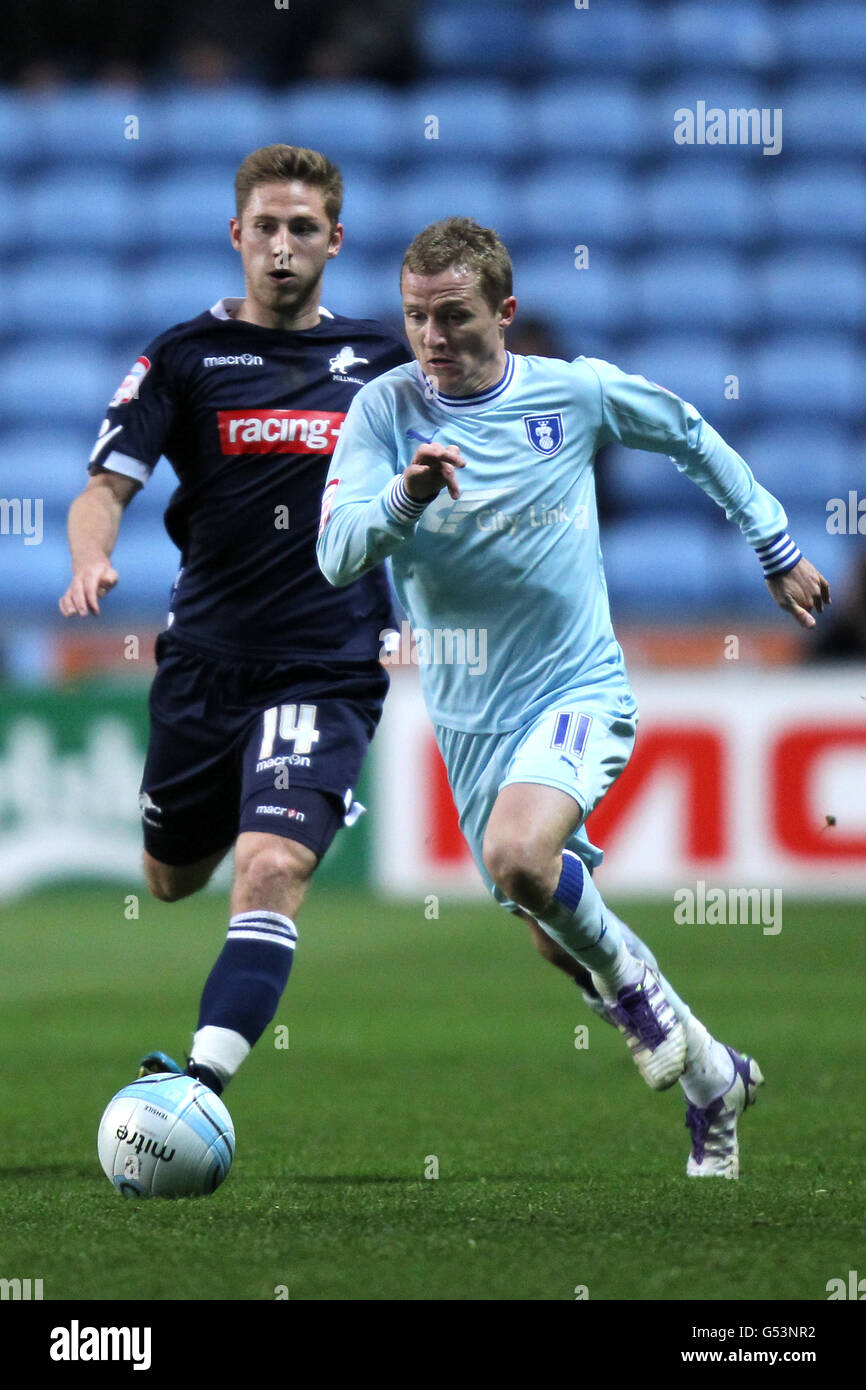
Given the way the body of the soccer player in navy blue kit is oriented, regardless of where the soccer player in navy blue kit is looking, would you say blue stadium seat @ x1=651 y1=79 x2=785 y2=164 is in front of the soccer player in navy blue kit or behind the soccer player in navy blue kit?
behind

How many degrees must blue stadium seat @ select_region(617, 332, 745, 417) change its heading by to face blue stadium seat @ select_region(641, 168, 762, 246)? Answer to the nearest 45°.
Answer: approximately 180°

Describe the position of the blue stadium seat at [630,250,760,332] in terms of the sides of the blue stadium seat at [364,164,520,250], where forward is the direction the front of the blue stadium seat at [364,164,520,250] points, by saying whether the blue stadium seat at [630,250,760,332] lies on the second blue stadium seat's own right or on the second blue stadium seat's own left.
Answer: on the second blue stadium seat's own left

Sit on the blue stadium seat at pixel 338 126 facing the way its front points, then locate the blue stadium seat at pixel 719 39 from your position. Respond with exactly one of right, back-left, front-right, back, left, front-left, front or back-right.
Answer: left

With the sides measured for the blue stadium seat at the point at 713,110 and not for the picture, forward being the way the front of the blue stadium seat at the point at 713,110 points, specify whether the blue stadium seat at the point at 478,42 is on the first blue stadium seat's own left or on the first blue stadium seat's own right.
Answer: on the first blue stadium seat's own right

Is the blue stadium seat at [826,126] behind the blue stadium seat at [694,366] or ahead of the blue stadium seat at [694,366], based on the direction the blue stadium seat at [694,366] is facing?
behind
